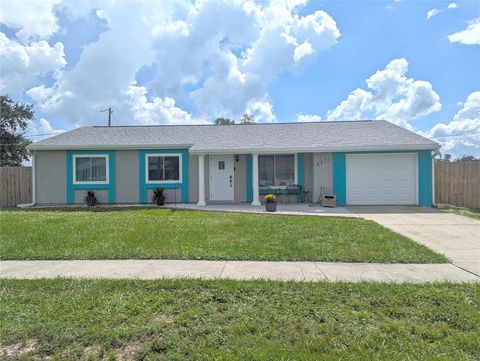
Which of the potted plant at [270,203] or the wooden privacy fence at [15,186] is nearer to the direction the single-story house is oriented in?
the potted plant

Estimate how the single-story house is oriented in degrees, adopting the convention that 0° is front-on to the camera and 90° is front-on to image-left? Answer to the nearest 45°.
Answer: approximately 0°

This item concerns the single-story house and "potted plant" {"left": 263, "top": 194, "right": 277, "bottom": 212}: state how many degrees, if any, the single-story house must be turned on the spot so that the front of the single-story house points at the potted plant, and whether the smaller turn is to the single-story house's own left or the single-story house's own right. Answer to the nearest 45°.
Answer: approximately 45° to the single-story house's own left

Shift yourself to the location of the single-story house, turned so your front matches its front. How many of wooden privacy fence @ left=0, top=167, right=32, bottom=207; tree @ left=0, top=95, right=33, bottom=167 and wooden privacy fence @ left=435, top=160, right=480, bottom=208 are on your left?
1

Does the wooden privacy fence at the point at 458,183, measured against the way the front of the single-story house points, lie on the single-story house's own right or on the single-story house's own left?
on the single-story house's own left

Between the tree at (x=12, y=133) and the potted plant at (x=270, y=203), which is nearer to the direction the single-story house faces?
the potted plant

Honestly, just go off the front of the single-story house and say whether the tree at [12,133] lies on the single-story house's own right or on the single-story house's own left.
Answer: on the single-story house's own right

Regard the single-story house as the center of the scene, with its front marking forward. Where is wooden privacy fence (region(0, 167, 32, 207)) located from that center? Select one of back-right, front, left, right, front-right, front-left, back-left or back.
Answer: right
